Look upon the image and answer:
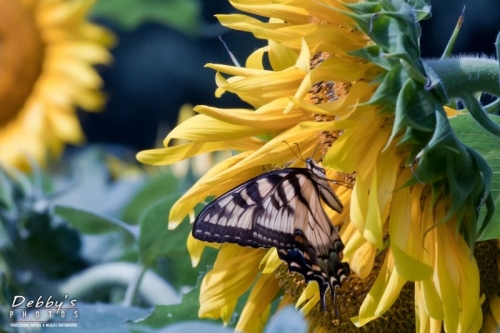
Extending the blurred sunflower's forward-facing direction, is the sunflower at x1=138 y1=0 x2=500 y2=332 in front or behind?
in front

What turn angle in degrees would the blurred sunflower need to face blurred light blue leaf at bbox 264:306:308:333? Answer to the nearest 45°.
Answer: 0° — it already faces it

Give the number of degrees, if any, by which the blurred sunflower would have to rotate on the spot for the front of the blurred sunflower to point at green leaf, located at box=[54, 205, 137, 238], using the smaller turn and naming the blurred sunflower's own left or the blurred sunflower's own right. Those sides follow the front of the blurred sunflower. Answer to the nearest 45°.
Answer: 0° — it already faces it
